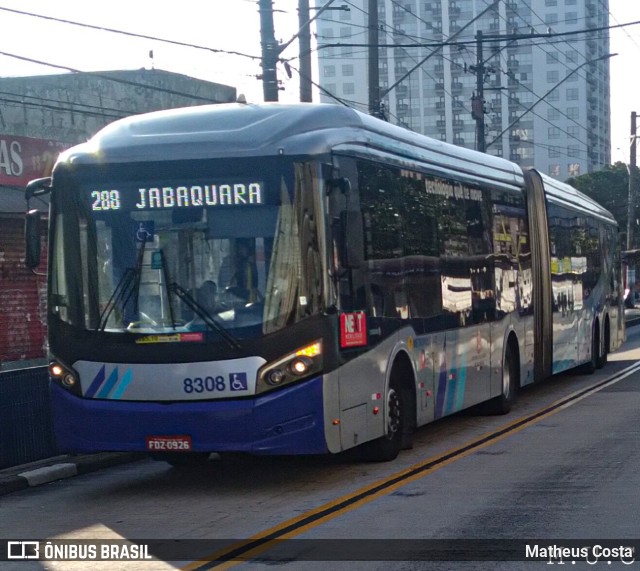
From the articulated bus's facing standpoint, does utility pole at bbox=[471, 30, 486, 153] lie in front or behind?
behind

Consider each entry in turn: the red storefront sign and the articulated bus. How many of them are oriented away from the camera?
0

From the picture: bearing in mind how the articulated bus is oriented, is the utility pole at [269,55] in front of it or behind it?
behind

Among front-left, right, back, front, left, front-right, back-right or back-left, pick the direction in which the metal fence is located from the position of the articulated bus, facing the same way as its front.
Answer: front

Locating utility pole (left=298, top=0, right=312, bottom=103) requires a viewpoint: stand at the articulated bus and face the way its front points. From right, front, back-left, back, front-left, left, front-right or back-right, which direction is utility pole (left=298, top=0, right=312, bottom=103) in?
back-right

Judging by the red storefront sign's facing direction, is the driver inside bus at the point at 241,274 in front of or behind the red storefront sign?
in front

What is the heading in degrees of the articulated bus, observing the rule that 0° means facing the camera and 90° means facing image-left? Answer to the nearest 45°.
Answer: approximately 45°
